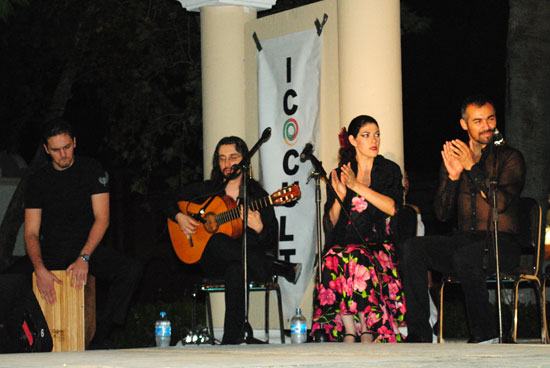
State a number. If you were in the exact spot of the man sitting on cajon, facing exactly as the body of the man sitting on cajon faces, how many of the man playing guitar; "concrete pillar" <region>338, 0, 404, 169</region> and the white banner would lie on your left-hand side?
3

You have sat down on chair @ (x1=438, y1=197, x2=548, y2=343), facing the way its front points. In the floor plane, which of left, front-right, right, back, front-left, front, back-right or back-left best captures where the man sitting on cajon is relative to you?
front-right

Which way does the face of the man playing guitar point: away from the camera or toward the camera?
toward the camera

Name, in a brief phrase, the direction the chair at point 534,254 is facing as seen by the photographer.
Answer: facing the viewer and to the left of the viewer

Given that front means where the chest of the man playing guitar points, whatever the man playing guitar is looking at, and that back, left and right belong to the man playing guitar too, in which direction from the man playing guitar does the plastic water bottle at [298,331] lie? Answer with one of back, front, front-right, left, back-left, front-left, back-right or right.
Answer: front-left

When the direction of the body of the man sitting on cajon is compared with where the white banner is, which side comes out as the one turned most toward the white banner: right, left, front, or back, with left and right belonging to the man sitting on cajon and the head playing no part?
left

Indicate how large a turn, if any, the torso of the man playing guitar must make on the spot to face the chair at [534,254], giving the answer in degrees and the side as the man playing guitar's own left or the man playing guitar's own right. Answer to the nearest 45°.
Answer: approximately 45° to the man playing guitar's own left

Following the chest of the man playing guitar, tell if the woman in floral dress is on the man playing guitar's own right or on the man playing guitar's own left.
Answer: on the man playing guitar's own left

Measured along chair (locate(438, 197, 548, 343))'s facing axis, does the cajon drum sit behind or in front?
in front

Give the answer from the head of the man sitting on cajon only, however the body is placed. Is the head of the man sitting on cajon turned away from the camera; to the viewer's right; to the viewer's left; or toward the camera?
toward the camera

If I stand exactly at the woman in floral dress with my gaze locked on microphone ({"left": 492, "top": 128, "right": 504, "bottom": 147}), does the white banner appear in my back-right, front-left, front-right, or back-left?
back-left

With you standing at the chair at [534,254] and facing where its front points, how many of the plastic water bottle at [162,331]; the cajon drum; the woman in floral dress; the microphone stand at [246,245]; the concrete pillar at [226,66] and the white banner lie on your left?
0

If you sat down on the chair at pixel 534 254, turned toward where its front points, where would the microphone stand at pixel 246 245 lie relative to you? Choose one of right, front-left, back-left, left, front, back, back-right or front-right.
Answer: front-right

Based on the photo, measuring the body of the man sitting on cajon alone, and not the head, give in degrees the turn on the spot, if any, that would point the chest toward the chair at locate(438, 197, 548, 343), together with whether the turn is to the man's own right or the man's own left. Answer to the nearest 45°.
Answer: approximately 45° to the man's own left

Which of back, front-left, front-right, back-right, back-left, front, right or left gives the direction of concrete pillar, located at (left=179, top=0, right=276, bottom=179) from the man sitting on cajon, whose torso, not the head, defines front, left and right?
back-left

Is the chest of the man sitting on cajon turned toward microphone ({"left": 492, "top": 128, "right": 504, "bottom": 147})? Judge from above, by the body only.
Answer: no

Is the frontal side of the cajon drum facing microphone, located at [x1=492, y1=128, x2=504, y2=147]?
no

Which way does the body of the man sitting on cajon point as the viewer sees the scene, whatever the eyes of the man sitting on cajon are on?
toward the camera

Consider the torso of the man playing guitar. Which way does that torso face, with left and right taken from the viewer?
facing the viewer
